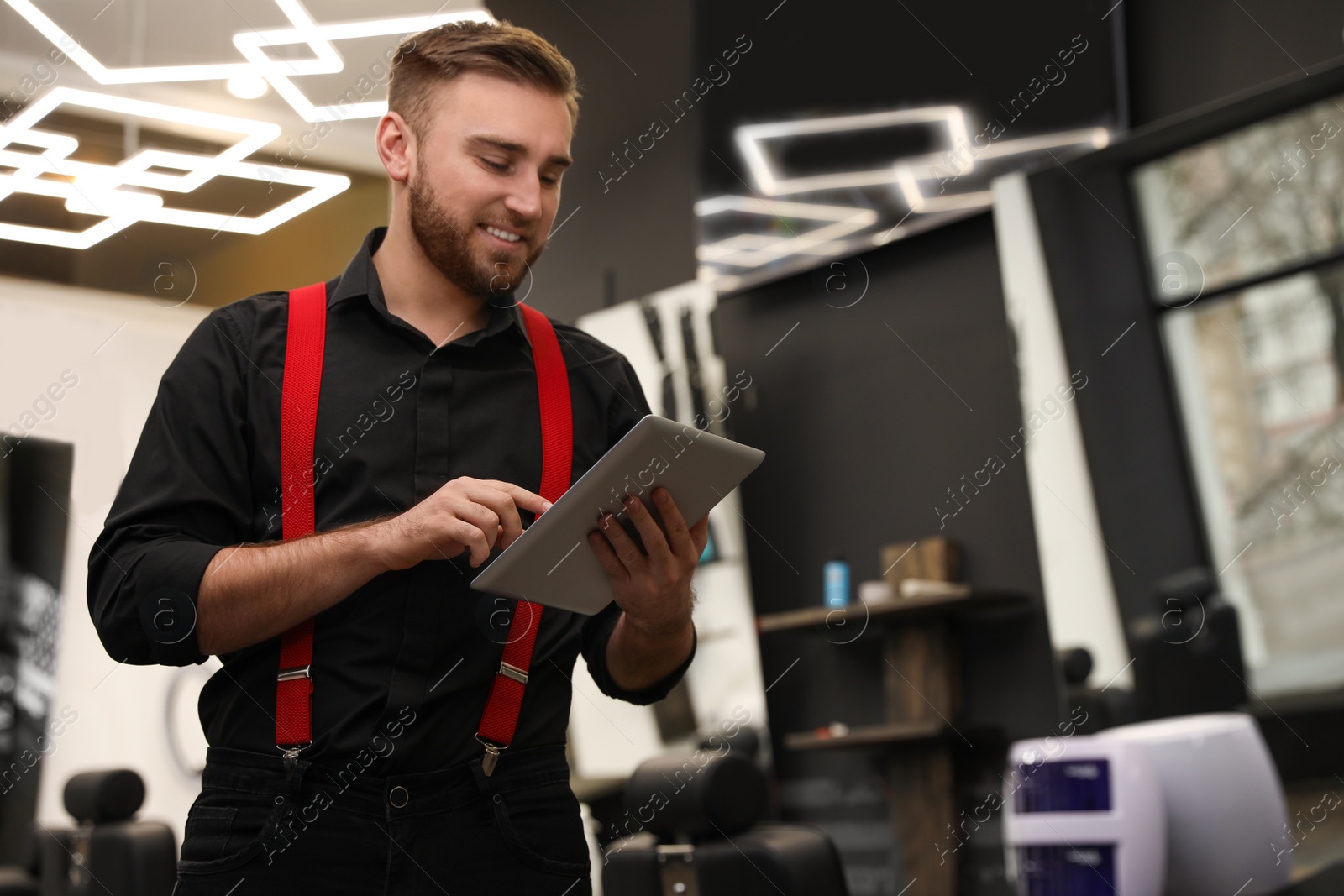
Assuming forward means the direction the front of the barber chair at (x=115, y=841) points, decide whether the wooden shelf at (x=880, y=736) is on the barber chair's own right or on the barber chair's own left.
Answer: on the barber chair's own right

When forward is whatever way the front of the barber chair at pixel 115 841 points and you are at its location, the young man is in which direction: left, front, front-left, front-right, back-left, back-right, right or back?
back-right

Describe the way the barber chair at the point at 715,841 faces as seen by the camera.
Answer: facing away from the viewer and to the right of the viewer

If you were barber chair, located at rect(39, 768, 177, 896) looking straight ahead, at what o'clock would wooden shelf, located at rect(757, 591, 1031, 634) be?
The wooden shelf is roughly at 2 o'clock from the barber chair.

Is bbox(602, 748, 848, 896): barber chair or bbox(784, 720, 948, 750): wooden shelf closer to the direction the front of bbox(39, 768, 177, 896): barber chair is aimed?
the wooden shelf

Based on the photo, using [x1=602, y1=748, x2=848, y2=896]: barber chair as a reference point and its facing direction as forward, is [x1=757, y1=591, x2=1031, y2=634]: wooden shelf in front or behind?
in front

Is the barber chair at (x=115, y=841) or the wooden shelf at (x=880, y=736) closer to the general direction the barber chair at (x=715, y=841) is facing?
the wooden shelf

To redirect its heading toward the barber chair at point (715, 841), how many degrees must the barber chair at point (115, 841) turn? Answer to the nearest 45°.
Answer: approximately 90° to its right

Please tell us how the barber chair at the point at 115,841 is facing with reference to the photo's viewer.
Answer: facing away from the viewer and to the right of the viewer
